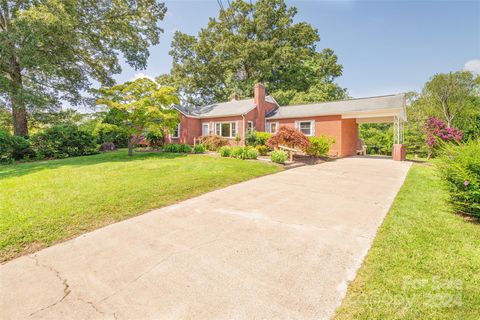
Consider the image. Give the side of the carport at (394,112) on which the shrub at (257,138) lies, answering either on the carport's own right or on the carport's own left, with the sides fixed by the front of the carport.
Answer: on the carport's own right

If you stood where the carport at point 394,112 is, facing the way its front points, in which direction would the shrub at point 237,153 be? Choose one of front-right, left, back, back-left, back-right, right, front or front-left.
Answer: front-right

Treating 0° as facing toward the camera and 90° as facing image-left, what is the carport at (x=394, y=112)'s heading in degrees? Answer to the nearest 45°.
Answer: approximately 0°

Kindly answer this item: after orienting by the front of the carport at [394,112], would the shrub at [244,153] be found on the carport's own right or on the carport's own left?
on the carport's own right

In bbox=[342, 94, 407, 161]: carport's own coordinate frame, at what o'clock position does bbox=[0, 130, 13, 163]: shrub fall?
The shrub is roughly at 2 o'clock from the carport.

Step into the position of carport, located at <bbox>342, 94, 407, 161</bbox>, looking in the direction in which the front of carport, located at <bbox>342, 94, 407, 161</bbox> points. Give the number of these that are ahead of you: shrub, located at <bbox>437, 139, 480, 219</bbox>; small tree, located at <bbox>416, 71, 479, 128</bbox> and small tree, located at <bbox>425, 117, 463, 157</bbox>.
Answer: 1

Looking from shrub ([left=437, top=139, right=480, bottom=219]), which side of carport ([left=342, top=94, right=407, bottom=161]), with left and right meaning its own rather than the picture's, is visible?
front

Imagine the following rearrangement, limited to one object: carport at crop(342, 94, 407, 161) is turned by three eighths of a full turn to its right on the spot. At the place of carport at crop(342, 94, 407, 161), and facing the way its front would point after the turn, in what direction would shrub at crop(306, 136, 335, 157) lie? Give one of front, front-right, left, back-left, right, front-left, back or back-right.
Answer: left

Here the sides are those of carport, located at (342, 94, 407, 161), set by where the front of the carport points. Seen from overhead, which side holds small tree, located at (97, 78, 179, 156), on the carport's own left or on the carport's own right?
on the carport's own right

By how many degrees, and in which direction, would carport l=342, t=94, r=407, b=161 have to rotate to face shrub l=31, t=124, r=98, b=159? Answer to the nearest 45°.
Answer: approximately 45° to its right

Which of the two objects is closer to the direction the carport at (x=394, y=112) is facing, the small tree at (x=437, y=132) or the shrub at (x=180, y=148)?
the shrub
